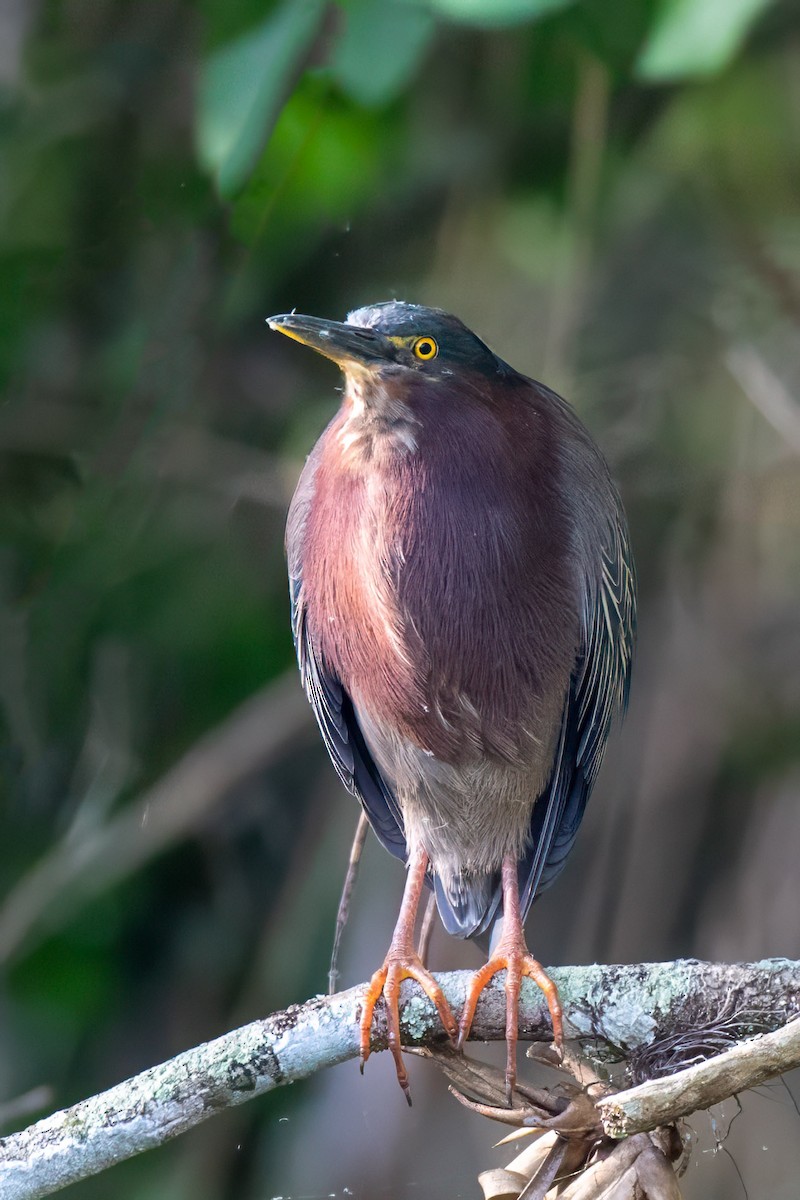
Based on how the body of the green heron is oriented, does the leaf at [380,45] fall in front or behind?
behind

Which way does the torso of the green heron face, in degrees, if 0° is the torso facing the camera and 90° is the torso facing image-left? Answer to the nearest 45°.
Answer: approximately 0°

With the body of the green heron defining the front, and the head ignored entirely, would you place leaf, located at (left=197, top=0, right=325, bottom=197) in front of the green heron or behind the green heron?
behind
